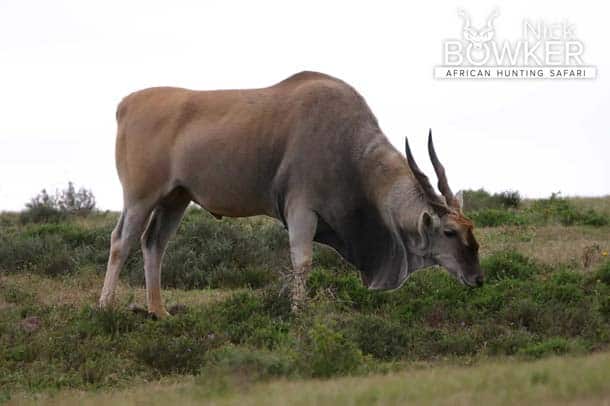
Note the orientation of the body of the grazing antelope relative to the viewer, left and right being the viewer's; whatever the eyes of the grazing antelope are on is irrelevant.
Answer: facing to the right of the viewer

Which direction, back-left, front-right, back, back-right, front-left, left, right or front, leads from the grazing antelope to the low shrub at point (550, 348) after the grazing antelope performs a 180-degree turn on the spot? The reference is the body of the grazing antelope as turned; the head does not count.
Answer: back-left

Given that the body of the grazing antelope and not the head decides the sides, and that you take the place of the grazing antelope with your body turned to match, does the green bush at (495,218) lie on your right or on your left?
on your left

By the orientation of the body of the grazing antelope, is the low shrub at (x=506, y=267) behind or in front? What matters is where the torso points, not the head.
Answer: in front

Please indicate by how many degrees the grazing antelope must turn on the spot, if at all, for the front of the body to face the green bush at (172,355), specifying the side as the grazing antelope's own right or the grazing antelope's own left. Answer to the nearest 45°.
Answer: approximately 135° to the grazing antelope's own right

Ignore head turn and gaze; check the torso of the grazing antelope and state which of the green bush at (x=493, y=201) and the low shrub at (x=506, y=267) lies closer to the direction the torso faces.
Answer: the low shrub

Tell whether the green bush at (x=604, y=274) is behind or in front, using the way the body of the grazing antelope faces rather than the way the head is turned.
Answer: in front

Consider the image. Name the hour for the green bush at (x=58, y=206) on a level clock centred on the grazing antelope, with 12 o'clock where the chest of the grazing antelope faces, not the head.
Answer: The green bush is roughly at 8 o'clock from the grazing antelope.

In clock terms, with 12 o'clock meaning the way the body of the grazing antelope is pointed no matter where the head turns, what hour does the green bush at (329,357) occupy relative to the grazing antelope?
The green bush is roughly at 3 o'clock from the grazing antelope.
